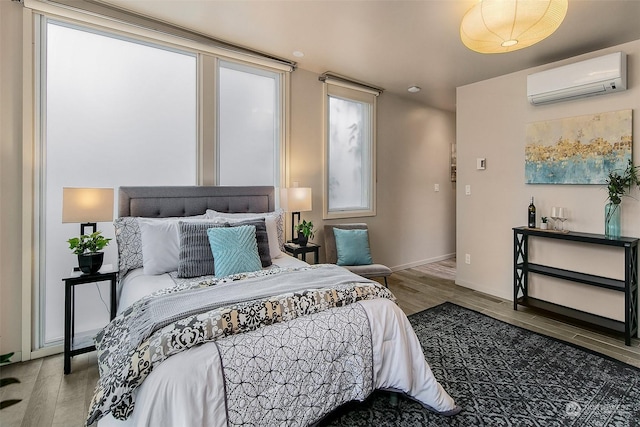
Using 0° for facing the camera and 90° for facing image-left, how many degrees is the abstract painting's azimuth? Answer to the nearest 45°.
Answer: approximately 45°

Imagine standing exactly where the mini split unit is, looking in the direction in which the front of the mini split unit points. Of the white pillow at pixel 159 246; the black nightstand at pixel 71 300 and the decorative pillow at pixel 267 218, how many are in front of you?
3

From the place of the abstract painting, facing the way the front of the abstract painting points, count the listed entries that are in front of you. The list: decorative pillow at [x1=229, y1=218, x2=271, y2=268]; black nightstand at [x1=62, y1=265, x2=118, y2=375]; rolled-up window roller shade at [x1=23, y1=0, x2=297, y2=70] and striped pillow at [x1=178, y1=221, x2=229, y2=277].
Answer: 4

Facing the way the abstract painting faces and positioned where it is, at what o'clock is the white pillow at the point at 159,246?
The white pillow is roughly at 12 o'clock from the abstract painting.

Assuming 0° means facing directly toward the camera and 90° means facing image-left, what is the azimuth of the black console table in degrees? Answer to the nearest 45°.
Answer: approximately 45°
